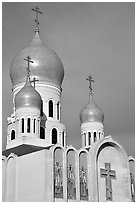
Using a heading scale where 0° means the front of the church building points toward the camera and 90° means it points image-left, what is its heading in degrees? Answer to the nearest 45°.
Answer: approximately 315°
